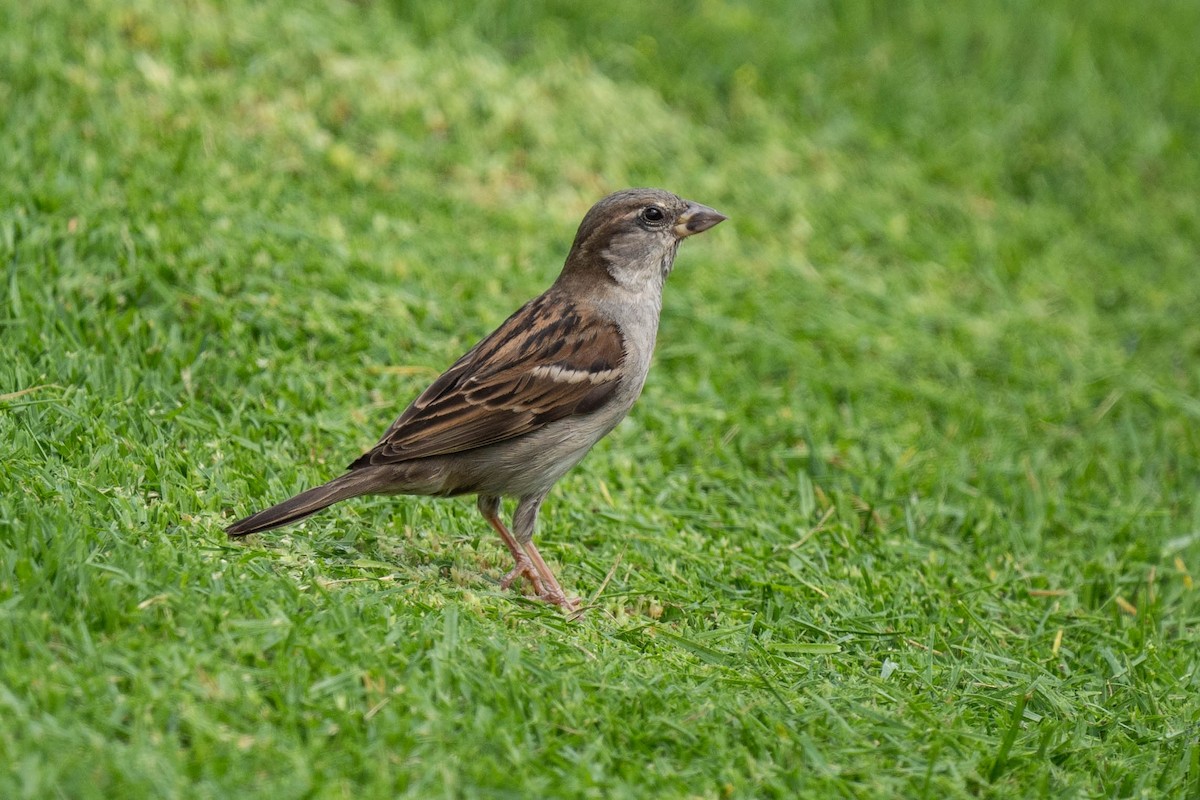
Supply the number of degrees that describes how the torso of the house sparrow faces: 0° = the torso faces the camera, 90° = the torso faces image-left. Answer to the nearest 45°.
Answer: approximately 270°
